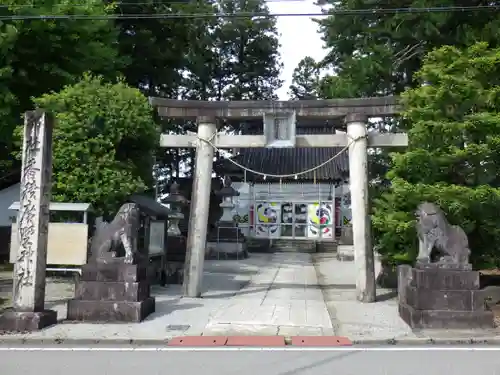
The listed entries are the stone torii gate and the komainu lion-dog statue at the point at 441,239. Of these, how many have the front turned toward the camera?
1

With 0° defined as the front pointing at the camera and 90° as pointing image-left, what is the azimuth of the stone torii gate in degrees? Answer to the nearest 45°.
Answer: approximately 0°

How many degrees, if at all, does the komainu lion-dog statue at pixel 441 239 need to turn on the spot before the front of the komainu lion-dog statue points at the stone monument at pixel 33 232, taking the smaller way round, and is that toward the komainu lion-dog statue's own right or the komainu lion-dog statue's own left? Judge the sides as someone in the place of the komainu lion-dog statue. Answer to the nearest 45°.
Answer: approximately 45° to the komainu lion-dog statue's own left

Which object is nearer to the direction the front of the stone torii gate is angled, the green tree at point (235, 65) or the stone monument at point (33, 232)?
the stone monument

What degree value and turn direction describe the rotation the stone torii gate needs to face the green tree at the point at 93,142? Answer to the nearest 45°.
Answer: approximately 90° to its right

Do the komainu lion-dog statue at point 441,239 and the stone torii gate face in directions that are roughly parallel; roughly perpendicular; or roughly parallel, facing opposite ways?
roughly perpendicular

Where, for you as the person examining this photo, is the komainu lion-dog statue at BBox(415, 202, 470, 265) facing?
facing to the left of the viewer

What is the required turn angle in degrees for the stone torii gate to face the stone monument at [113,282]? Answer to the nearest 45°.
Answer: approximately 45° to its right

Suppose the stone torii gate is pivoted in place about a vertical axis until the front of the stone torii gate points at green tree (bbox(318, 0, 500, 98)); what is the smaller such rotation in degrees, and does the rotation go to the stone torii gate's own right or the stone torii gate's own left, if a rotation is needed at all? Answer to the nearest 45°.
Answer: approximately 135° to the stone torii gate's own left

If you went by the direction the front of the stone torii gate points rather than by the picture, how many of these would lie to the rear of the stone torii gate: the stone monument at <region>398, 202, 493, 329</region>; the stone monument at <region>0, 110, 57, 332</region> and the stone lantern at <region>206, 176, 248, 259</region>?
1

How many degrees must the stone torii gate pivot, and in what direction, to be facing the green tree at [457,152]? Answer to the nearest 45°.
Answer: approximately 90° to its left

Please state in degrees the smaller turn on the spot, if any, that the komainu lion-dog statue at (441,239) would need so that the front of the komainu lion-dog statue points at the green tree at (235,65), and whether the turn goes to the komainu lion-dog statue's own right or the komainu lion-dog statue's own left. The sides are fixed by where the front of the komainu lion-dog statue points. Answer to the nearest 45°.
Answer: approximately 45° to the komainu lion-dog statue's own right

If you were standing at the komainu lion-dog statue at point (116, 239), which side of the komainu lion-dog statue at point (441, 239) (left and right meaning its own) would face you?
front

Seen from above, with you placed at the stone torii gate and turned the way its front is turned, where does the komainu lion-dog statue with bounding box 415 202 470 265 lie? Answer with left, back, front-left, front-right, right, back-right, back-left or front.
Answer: front-left

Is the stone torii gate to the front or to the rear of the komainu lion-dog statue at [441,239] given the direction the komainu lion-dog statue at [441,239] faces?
to the front
